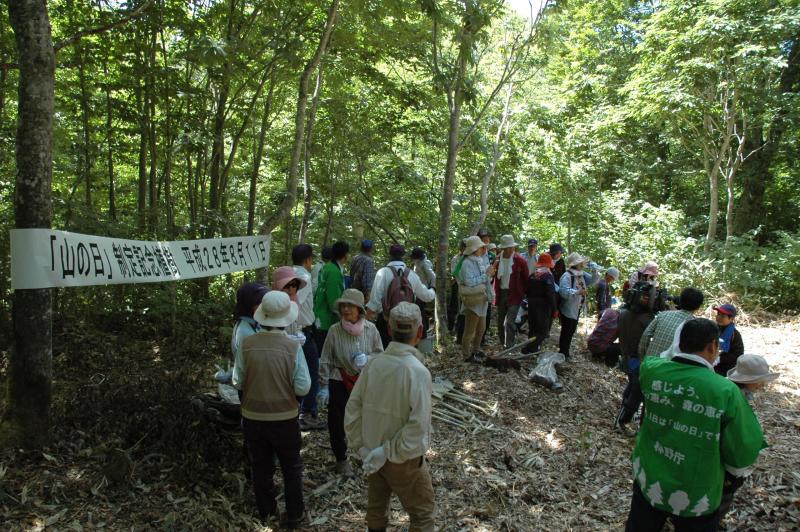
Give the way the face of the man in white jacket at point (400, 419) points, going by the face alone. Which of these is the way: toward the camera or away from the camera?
away from the camera

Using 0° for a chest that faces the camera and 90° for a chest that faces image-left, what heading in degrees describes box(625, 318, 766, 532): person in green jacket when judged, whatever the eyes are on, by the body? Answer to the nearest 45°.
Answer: approximately 225°

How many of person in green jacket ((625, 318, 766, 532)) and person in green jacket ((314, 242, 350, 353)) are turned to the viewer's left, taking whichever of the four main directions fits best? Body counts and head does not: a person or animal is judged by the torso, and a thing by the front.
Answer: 0

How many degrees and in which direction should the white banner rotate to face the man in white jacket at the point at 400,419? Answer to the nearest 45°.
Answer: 0° — it already faces them
